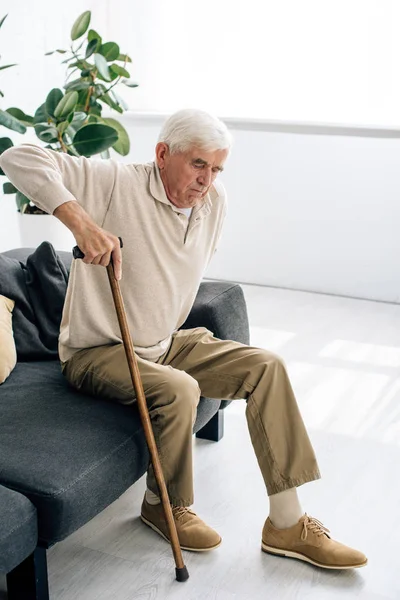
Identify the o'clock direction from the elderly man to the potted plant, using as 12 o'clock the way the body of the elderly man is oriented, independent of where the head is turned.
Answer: The potted plant is roughly at 7 o'clock from the elderly man.

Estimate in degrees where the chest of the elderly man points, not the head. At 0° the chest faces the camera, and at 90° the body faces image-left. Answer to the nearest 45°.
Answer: approximately 315°

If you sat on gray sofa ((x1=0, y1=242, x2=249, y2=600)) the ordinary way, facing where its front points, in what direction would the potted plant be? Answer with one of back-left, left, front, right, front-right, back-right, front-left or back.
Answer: back-left

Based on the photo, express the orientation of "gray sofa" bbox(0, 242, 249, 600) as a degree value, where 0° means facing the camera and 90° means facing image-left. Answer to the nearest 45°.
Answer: approximately 315°

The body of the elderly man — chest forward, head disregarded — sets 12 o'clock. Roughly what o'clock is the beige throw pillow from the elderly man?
The beige throw pillow is roughly at 5 o'clock from the elderly man.
